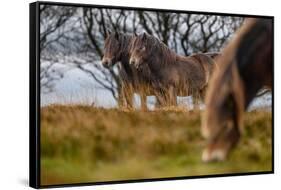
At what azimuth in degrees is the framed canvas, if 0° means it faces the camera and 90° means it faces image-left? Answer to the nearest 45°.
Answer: approximately 315°
